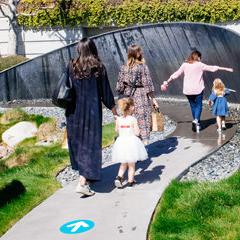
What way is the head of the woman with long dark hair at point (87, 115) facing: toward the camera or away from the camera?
away from the camera

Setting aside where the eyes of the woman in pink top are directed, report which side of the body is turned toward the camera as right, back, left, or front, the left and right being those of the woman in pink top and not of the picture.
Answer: back

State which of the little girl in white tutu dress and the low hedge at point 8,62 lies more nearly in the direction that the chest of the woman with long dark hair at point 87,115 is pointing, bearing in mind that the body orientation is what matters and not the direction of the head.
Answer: the low hedge

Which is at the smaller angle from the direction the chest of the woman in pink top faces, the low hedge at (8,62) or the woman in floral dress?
the low hedge

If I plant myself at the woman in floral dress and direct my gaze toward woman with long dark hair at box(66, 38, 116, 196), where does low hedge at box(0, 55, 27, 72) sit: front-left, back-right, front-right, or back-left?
back-right

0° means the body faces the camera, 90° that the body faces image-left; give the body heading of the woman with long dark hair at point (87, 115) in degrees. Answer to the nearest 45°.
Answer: approximately 180°

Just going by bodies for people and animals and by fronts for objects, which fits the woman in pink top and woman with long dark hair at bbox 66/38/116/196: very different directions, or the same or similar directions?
same or similar directions

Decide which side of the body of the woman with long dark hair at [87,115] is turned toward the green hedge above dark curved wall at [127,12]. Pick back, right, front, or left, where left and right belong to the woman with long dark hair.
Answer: front

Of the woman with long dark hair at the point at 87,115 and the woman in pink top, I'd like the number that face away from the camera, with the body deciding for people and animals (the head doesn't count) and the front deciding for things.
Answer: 2

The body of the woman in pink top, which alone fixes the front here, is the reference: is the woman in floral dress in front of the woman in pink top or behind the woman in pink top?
behind

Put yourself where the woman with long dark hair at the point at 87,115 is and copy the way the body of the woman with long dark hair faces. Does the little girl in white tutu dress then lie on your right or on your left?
on your right

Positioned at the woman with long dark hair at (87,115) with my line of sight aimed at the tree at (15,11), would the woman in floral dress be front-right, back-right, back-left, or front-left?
front-right

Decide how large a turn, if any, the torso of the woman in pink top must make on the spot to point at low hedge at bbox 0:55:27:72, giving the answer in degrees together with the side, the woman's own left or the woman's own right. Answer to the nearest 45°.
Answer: approximately 45° to the woman's own left

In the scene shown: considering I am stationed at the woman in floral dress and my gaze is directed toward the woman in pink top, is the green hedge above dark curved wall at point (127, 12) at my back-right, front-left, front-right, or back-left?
front-left

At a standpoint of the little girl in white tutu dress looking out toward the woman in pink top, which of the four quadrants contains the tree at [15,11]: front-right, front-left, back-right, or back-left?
front-left
